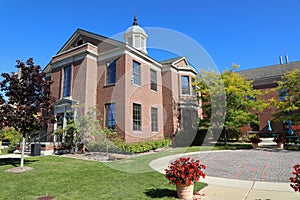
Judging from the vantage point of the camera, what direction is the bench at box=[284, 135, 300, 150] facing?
facing the viewer and to the left of the viewer

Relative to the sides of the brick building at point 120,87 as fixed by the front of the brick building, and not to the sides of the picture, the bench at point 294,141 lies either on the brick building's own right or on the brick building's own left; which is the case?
on the brick building's own left

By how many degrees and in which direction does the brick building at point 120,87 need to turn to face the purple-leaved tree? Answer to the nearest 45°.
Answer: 0° — it already faces it

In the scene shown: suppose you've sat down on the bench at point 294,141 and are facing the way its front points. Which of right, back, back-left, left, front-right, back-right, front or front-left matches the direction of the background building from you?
back-right

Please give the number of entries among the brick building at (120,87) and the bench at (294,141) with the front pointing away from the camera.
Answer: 0
